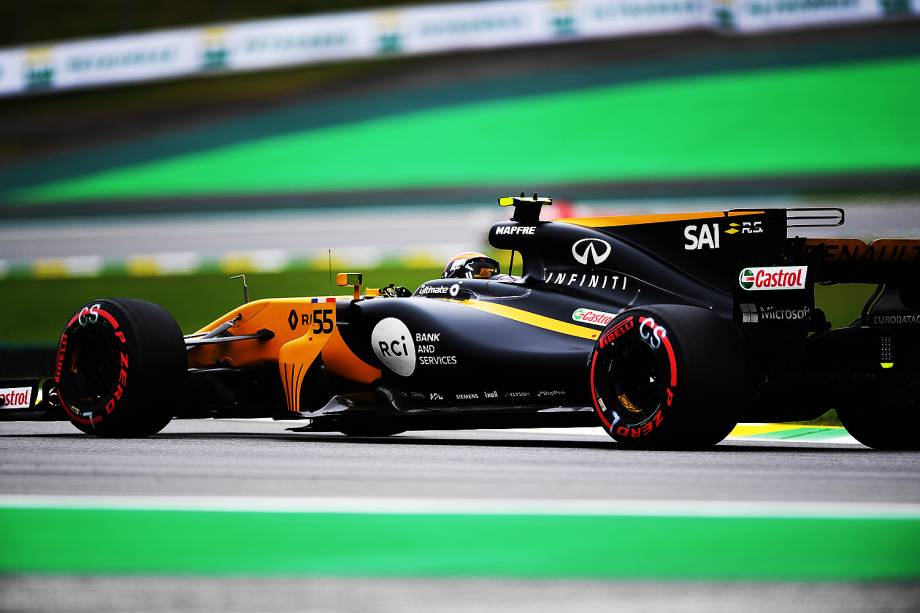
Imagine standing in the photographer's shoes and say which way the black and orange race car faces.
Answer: facing away from the viewer and to the left of the viewer

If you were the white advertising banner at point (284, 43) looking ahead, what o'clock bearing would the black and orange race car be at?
The black and orange race car is roughly at 12 o'clock from the white advertising banner.

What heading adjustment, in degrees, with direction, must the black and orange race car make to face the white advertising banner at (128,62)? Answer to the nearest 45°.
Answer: approximately 45° to its right

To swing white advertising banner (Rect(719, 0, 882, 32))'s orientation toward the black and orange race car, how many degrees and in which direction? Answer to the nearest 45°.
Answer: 0° — it already faces it

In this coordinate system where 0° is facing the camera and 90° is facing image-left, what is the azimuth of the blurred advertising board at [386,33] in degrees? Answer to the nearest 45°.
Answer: approximately 0°
